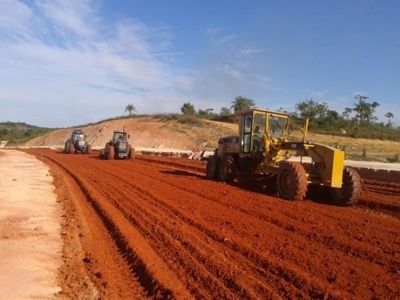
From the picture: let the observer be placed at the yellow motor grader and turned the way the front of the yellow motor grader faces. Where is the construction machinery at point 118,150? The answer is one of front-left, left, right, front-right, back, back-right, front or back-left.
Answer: back

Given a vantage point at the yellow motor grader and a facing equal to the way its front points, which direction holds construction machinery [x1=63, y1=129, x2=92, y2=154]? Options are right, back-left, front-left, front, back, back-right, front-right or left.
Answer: back

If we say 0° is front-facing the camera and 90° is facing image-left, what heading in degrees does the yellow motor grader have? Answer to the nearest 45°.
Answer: approximately 315°
